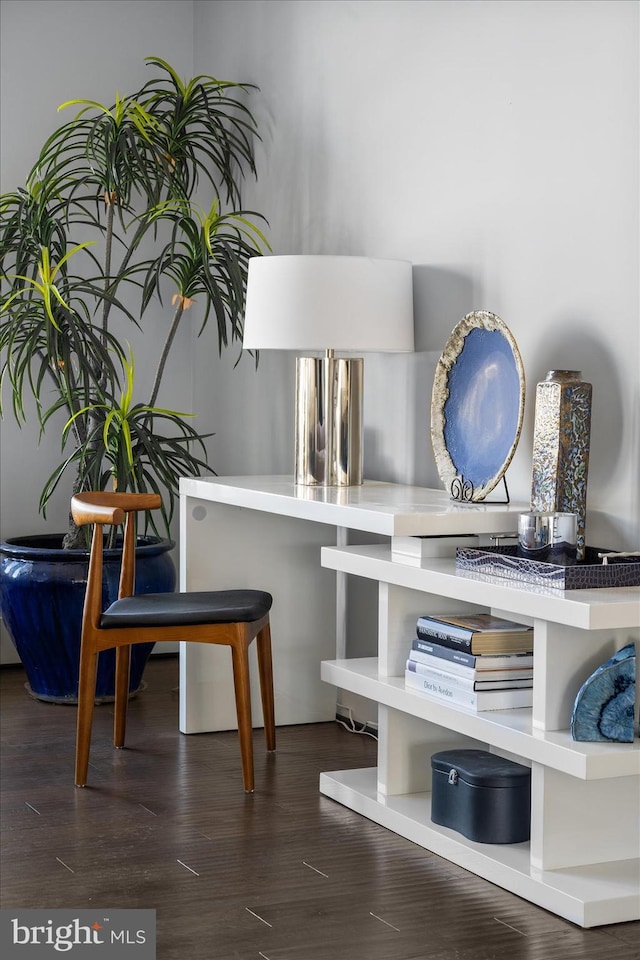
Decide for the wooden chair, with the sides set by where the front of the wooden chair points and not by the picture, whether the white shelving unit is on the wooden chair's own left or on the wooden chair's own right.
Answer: on the wooden chair's own right

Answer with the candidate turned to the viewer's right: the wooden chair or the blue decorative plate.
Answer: the wooden chair

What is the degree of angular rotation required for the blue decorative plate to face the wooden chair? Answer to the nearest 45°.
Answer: approximately 45° to its right

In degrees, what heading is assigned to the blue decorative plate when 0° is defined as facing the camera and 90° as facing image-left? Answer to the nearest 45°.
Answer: approximately 45°

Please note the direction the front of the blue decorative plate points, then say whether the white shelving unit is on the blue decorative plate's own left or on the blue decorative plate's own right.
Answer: on the blue decorative plate's own left

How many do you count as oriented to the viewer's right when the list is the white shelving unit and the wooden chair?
1

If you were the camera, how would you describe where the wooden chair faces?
facing to the right of the viewer

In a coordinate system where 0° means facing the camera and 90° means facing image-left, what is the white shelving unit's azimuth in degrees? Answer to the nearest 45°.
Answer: approximately 45°

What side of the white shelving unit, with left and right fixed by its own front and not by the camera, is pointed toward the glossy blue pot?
right

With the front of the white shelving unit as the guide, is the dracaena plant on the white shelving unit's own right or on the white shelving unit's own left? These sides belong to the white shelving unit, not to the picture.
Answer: on the white shelving unit's own right

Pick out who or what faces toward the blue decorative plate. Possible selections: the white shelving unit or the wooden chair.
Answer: the wooden chair

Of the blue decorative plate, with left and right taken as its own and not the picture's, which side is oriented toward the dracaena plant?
right
